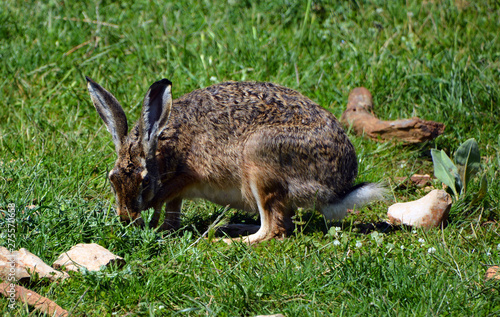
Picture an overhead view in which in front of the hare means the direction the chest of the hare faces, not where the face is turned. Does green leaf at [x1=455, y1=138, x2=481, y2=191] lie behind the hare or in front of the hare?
behind

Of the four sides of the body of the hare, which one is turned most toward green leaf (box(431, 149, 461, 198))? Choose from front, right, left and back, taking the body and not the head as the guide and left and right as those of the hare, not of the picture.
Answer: back

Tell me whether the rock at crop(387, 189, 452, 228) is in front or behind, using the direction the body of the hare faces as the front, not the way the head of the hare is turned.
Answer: behind

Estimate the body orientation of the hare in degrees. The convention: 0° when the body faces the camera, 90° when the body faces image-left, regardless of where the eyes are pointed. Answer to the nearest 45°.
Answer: approximately 90°

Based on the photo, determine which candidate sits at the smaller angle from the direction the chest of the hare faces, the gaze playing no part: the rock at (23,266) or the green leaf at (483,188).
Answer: the rock

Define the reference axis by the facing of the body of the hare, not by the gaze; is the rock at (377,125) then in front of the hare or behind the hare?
behind

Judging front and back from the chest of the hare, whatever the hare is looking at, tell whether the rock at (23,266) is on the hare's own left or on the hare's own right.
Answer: on the hare's own left

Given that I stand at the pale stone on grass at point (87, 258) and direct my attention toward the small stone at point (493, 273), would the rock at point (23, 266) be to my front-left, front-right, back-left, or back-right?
back-right

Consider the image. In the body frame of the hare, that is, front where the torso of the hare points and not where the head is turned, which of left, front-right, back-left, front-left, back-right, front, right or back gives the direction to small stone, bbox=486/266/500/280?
back-left

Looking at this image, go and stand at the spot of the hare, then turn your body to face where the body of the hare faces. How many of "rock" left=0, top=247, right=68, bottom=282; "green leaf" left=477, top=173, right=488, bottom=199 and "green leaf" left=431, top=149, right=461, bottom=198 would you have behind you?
2

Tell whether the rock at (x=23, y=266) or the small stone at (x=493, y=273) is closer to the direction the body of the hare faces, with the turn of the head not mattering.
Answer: the rock

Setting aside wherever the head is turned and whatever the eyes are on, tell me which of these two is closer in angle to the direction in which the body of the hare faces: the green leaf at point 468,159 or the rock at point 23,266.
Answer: the rock
